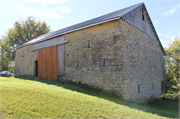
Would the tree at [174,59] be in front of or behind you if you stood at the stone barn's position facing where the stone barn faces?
behind

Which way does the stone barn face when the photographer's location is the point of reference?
facing the viewer and to the left of the viewer

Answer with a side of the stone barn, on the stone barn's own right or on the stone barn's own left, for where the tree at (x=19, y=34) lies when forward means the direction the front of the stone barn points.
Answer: on the stone barn's own right
